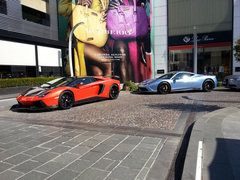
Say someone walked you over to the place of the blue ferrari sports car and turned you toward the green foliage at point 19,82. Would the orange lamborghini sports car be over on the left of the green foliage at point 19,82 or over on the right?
left

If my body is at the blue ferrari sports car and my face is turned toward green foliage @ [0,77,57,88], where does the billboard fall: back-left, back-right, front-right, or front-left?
front-right

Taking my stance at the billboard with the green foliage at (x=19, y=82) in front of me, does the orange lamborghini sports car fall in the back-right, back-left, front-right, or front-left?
front-left

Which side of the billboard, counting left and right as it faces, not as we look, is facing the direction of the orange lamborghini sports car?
front

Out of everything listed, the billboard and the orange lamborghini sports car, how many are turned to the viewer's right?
0

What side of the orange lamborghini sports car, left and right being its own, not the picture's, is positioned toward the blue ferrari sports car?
back

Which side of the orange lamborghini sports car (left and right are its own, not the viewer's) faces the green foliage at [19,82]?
right

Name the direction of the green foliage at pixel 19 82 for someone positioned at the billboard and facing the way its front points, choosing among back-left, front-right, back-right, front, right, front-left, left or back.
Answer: front-right

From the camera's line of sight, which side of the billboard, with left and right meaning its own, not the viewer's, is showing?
front

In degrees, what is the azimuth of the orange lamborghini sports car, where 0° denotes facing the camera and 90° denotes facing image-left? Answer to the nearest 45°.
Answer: approximately 45°

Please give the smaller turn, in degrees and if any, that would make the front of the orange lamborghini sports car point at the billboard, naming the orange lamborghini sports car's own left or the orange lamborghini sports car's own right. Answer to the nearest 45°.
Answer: approximately 135° to the orange lamborghini sports car's own right

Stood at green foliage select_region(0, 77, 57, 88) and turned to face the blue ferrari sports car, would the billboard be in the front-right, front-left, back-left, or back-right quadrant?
front-left

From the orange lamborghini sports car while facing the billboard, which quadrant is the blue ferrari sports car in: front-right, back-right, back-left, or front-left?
front-right

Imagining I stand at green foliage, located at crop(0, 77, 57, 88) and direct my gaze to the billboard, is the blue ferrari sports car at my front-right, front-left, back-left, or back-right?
front-right
